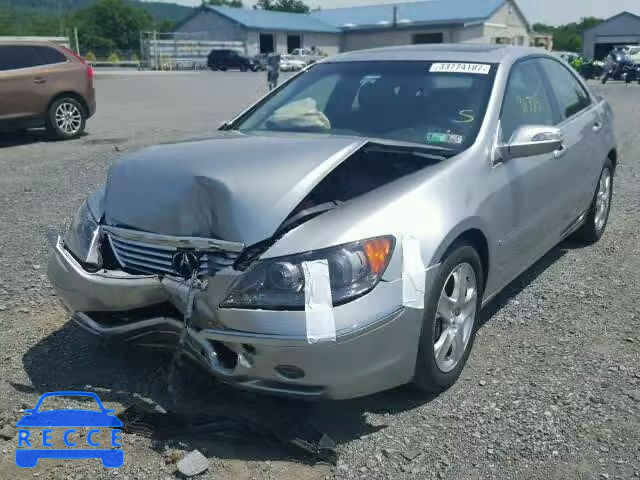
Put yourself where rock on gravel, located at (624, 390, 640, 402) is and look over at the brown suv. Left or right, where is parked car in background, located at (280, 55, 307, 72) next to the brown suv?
right

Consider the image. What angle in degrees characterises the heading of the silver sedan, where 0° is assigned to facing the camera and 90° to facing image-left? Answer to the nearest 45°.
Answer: approximately 45°

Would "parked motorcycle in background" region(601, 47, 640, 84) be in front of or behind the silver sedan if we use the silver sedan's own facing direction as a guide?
behind

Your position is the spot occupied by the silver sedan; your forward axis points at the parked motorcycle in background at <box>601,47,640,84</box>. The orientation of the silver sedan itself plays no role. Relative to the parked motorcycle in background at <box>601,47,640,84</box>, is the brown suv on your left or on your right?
left

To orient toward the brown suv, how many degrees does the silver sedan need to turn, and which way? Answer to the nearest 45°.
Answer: approximately 90° to its right

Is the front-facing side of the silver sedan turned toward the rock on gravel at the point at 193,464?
yes

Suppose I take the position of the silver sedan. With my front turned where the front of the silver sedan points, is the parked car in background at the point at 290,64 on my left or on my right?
on my right
